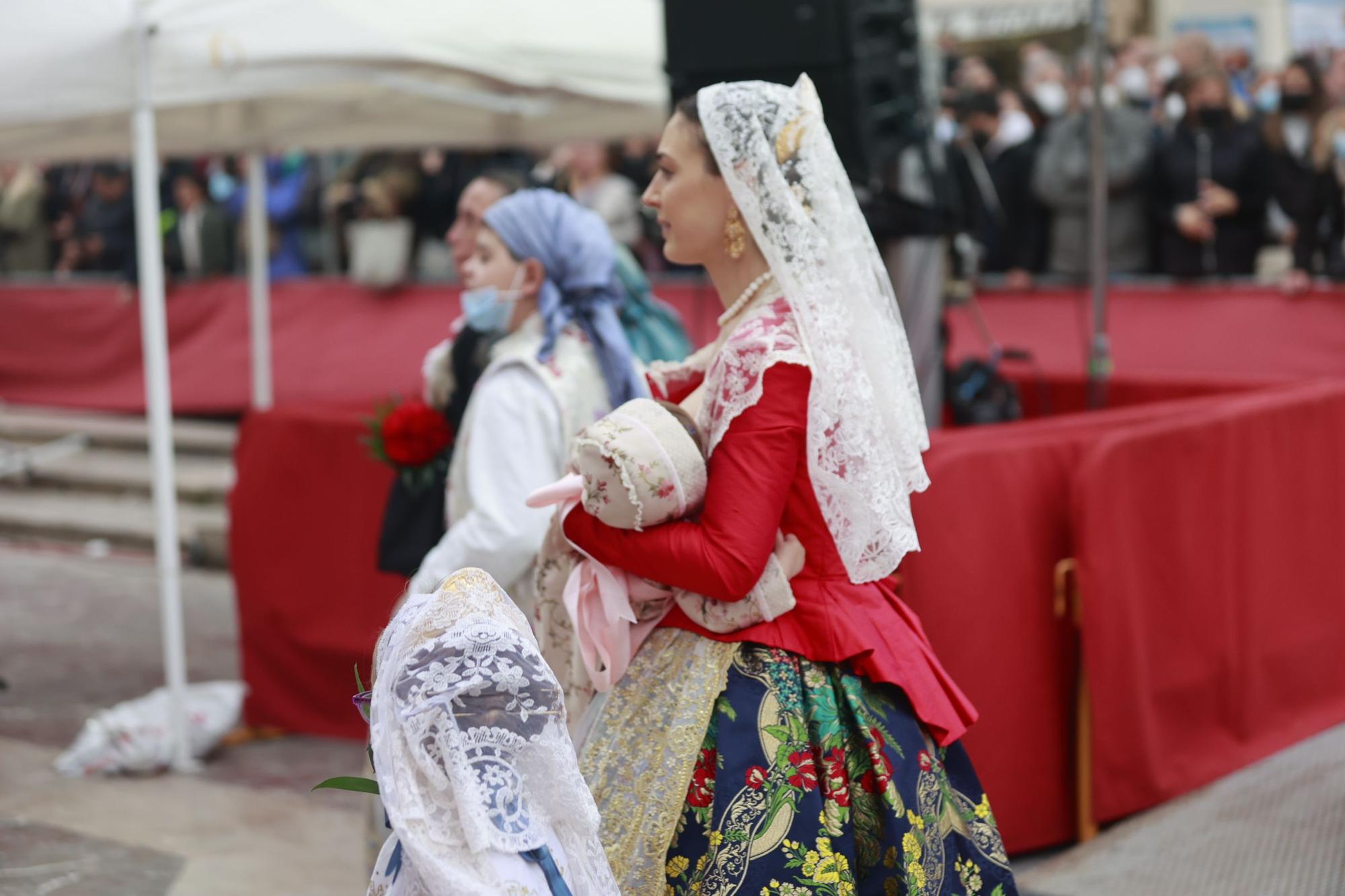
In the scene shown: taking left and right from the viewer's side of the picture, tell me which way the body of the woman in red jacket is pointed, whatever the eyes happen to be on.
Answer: facing to the left of the viewer

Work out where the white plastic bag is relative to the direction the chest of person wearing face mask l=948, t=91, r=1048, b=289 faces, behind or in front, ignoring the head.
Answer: in front

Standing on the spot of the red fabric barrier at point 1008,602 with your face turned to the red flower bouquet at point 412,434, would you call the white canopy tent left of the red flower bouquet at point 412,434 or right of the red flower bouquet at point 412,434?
right

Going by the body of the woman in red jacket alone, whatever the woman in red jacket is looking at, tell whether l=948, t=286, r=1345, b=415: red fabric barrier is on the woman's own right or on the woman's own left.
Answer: on the woman's own right

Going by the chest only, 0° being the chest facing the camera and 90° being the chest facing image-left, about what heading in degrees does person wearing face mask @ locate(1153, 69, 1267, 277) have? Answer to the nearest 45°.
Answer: approximately 0°

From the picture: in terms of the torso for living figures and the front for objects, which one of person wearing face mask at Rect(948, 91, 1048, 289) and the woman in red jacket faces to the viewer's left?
the woman in red jacket

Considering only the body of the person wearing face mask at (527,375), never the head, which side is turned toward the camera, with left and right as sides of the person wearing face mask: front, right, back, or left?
left

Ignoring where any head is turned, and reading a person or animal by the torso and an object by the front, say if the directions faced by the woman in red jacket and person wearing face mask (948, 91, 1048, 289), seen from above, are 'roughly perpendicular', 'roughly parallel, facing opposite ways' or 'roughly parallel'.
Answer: roughly perpendicular

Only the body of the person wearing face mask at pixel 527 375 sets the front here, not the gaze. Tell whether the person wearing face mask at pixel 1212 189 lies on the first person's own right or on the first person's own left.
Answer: on the first person's own right

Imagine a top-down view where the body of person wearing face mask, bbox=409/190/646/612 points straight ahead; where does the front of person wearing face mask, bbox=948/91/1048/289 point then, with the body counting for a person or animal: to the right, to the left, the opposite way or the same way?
to the left

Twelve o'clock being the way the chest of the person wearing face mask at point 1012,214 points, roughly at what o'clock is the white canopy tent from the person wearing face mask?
The white canopy tent is roughly at 1 o'clock from the person wearing face mask.

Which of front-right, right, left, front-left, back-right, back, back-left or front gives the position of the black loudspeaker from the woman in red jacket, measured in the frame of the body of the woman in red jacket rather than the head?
right

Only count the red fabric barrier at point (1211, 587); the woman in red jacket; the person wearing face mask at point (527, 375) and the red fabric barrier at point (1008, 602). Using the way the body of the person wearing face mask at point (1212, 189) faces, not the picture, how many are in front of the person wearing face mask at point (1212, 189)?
4

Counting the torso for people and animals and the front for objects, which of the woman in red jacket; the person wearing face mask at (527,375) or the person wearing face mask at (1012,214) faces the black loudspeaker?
the person wearing face mask at (1012,214)
